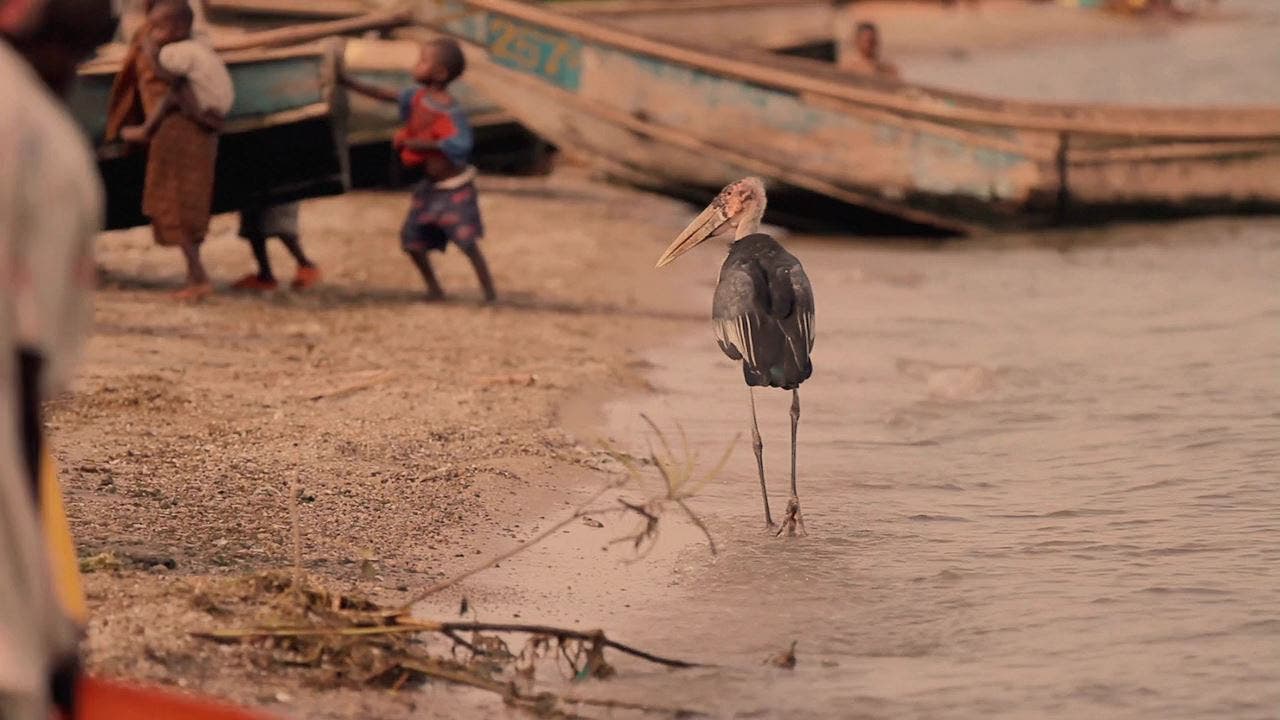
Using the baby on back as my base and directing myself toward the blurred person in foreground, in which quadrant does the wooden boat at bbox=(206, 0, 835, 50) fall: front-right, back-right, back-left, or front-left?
back-left

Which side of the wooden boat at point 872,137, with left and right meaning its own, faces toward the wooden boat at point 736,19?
right

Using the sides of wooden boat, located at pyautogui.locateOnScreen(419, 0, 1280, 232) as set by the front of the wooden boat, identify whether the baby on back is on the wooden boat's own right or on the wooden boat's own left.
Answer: on the wooden boat's own left

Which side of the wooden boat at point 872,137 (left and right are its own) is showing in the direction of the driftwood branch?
left

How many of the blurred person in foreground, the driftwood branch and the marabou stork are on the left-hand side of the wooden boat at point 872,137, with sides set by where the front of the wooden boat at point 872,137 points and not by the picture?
3

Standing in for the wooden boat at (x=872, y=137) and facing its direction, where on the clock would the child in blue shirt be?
The child in blue shirt is roughly at 10 o'clock from the wooden boat.

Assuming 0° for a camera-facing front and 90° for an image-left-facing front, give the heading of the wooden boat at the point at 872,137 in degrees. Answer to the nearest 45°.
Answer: approximately 90°
